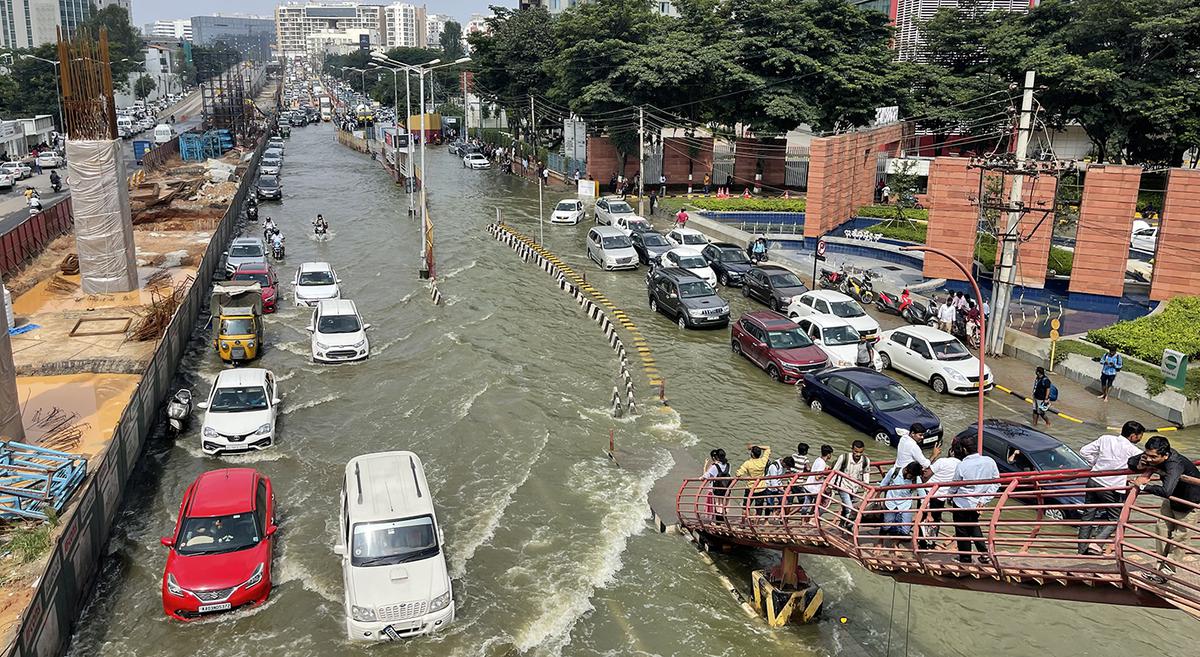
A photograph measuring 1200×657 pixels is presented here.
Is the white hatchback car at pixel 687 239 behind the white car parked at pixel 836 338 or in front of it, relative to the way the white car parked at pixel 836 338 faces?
behind

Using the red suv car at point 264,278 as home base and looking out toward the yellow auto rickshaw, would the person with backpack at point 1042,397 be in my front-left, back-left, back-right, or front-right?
front-left

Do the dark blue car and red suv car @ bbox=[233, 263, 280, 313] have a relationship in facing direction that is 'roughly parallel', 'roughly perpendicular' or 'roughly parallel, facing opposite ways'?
roughly parallel

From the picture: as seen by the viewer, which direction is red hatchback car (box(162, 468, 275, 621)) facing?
toward the camera

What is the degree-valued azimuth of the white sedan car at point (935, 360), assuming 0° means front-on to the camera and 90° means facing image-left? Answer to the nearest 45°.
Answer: approximately 315°

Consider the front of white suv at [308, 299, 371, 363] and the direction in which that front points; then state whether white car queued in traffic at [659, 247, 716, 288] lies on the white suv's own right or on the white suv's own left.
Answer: on the white suv's own left

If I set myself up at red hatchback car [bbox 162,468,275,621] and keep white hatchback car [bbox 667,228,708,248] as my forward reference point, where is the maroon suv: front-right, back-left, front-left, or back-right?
front-right

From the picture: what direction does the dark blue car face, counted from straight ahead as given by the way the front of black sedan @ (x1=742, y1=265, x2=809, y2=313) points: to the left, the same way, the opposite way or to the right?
the same way

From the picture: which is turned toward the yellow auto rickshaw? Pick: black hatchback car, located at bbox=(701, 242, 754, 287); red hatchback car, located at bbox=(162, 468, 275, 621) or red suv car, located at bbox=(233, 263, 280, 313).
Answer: red suv car, located at bbox=(233, 263, 280, 313)

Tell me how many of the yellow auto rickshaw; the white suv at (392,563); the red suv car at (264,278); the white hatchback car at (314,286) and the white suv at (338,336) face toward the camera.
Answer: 5

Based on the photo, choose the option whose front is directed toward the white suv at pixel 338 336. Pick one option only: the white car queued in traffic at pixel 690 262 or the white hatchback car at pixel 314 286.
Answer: the white hatchback car

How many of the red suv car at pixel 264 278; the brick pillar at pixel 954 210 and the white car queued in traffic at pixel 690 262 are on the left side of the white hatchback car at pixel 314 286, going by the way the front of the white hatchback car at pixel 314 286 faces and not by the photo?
2

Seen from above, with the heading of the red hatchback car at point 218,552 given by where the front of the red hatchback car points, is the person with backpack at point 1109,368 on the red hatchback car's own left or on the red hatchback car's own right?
on the red hatchback car's own left

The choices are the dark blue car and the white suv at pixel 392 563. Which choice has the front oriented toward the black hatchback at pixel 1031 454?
the dark blue car

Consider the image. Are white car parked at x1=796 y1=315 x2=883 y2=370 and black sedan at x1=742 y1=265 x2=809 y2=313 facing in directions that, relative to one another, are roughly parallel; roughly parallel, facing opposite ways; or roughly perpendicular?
roughly parallel

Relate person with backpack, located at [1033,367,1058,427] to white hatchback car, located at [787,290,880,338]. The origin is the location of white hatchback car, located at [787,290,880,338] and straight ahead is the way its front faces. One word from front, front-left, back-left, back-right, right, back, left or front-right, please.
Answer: front

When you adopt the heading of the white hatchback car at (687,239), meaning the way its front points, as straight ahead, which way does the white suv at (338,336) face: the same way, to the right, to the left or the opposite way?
the same way

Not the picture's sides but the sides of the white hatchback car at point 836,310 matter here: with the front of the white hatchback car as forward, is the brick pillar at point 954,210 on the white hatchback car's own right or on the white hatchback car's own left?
on the white hatchback car's own left

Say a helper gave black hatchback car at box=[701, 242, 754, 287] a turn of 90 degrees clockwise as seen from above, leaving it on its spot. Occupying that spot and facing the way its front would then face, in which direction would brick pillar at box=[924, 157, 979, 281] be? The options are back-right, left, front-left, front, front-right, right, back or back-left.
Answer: back-left

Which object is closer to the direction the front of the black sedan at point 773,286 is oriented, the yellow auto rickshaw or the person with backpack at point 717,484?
the person with backpack

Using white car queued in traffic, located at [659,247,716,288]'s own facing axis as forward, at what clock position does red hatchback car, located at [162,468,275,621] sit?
The red hatchback car is roughly at 2 o'clock from the white car queued in traffic.

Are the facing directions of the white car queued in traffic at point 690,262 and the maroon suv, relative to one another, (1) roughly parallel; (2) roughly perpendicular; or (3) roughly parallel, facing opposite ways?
roughly parallel
